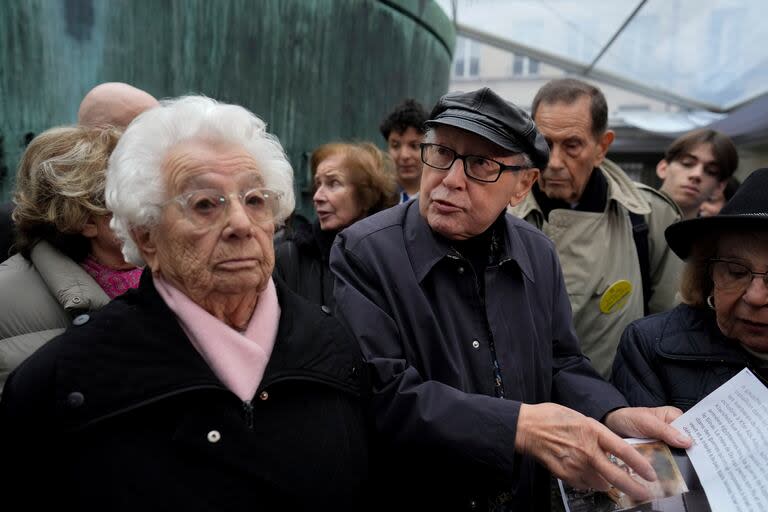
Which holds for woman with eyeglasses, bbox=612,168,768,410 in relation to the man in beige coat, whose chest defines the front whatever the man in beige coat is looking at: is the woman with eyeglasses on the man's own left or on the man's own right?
on the man's own left

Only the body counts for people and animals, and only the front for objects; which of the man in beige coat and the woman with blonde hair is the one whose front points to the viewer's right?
the woman with blonde hair

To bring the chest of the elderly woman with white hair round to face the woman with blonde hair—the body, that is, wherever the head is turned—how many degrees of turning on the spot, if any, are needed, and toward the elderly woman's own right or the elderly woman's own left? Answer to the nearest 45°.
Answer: approximately 180°

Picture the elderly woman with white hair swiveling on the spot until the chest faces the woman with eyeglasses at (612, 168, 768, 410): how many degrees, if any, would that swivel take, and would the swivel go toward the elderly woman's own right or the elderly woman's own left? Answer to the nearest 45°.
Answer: approximately 45° to the elderly woman's own left

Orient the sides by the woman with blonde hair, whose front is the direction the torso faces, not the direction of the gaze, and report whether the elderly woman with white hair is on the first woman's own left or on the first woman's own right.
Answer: on the first woman's own right

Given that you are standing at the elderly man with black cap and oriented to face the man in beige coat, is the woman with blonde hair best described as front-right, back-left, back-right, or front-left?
back-left

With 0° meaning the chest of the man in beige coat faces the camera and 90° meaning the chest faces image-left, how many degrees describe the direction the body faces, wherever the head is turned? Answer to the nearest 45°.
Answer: approximately 45°

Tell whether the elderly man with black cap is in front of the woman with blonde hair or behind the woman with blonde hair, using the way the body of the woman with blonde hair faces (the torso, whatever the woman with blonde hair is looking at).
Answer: in front

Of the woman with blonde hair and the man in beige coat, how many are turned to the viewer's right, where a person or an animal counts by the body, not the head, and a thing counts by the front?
1

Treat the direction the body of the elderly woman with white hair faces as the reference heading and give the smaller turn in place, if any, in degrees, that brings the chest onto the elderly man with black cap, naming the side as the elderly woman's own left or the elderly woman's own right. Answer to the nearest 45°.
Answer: approximately 45° to the elderly woman's own left

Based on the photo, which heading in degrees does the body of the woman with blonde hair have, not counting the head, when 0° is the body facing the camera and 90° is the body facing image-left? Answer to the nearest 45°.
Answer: approximately 270°
